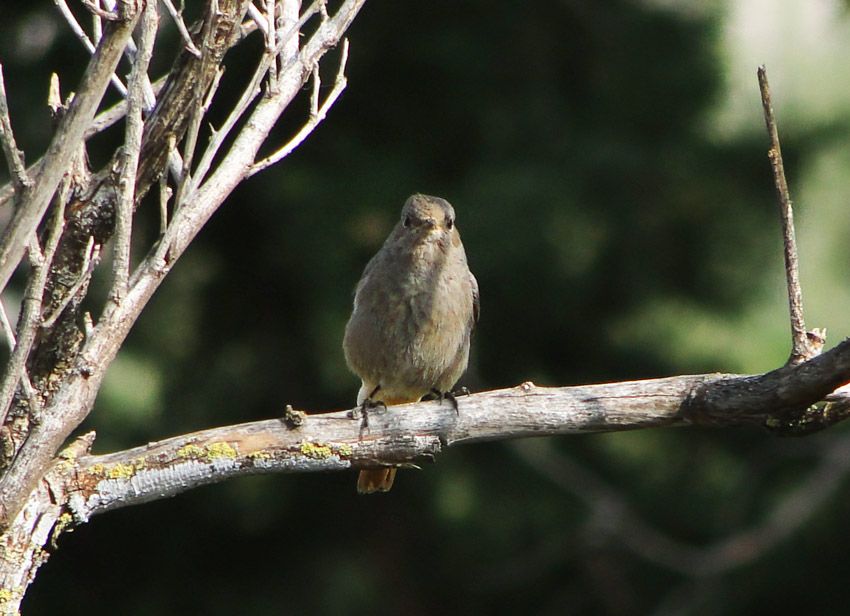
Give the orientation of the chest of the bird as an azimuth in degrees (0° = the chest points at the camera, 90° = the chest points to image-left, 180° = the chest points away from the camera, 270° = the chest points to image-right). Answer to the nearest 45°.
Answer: approximately 0°
